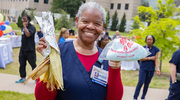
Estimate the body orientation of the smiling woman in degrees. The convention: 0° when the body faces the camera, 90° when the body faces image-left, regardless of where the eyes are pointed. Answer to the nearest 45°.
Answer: approximately 0°

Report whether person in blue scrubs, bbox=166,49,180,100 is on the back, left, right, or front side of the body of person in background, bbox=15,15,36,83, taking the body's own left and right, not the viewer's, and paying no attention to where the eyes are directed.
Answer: left

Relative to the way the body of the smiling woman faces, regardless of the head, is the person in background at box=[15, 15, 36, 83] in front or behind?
behind

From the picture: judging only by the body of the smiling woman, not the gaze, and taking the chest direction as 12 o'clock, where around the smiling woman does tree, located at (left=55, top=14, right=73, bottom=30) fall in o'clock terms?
The tree is roughly at 6 o'clock from the smiling woman.

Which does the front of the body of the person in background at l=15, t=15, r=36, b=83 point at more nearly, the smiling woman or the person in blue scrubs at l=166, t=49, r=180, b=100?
the smiling woman

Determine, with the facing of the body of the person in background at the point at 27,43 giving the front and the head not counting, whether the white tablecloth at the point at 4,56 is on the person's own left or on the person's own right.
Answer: on the person's own right

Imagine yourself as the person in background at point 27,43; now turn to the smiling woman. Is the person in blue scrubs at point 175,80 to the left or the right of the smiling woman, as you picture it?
left

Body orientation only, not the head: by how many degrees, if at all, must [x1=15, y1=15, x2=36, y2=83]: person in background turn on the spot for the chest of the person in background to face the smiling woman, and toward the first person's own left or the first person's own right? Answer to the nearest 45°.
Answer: approximately 45° to the first person's own left
